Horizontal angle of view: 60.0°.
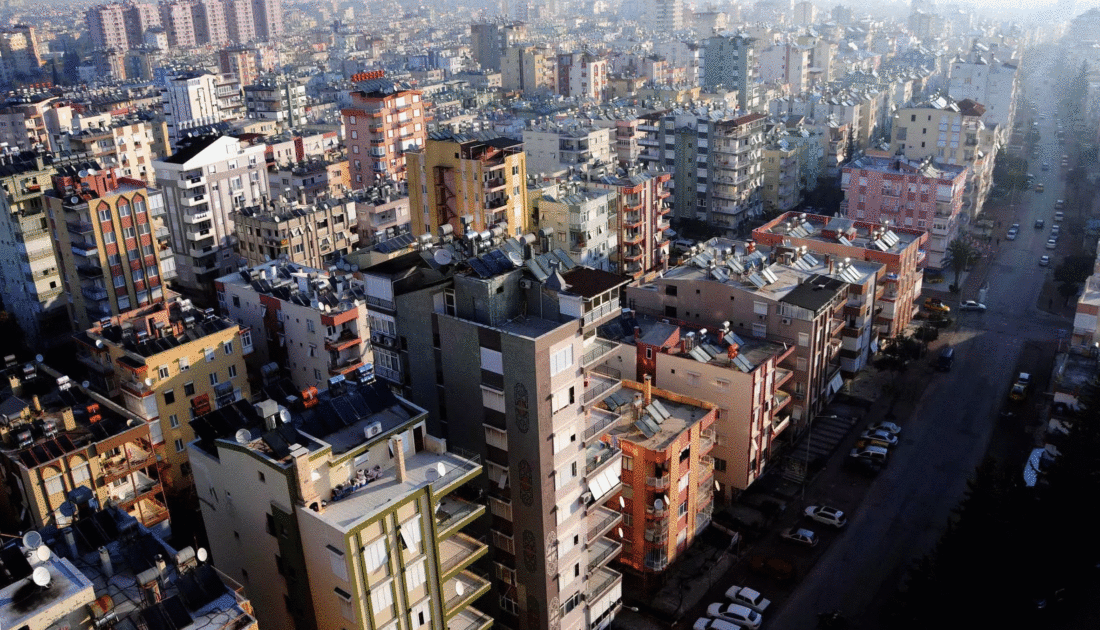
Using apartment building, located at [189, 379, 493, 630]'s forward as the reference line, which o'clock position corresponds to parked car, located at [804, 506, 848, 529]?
The parked car is roughly at 10 o'clock from the apartment building.

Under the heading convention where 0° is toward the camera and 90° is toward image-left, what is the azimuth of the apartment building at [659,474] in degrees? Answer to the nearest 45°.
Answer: approximately 315°

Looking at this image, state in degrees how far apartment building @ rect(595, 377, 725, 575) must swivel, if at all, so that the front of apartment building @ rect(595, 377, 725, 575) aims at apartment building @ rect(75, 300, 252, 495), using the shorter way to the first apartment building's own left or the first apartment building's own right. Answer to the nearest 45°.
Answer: approximately 135° to the first apartment building's own right

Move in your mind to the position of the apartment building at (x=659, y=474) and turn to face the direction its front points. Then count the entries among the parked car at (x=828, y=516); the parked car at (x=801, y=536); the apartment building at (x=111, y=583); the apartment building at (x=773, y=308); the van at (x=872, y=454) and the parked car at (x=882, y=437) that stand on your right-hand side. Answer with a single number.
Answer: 1

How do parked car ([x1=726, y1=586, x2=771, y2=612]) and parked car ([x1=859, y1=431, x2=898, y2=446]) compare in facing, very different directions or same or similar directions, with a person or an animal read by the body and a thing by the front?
same or similar directions

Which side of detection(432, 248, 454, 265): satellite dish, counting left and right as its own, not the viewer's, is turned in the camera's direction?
front

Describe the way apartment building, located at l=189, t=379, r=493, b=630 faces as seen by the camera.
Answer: facing the viewer and to the right of the viewer

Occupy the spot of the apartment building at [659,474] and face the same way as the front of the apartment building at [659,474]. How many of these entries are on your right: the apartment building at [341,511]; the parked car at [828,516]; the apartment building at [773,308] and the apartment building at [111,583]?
2

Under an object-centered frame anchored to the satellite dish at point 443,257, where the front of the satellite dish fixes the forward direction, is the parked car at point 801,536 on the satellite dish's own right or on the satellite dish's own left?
on the satellite dish's own left
